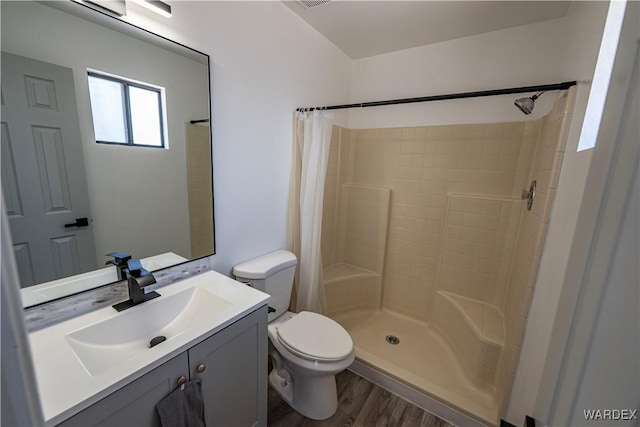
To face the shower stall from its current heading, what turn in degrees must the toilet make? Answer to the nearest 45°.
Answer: approximately 90° to its left

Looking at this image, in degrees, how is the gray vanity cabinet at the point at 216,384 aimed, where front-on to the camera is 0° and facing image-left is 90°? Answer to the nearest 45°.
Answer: approximately 315°

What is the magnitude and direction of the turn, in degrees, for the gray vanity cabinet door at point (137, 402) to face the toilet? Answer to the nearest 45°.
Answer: approximately 45° to its left

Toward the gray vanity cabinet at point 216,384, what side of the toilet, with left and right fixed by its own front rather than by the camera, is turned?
right

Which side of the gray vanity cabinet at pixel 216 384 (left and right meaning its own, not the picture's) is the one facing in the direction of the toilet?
left
